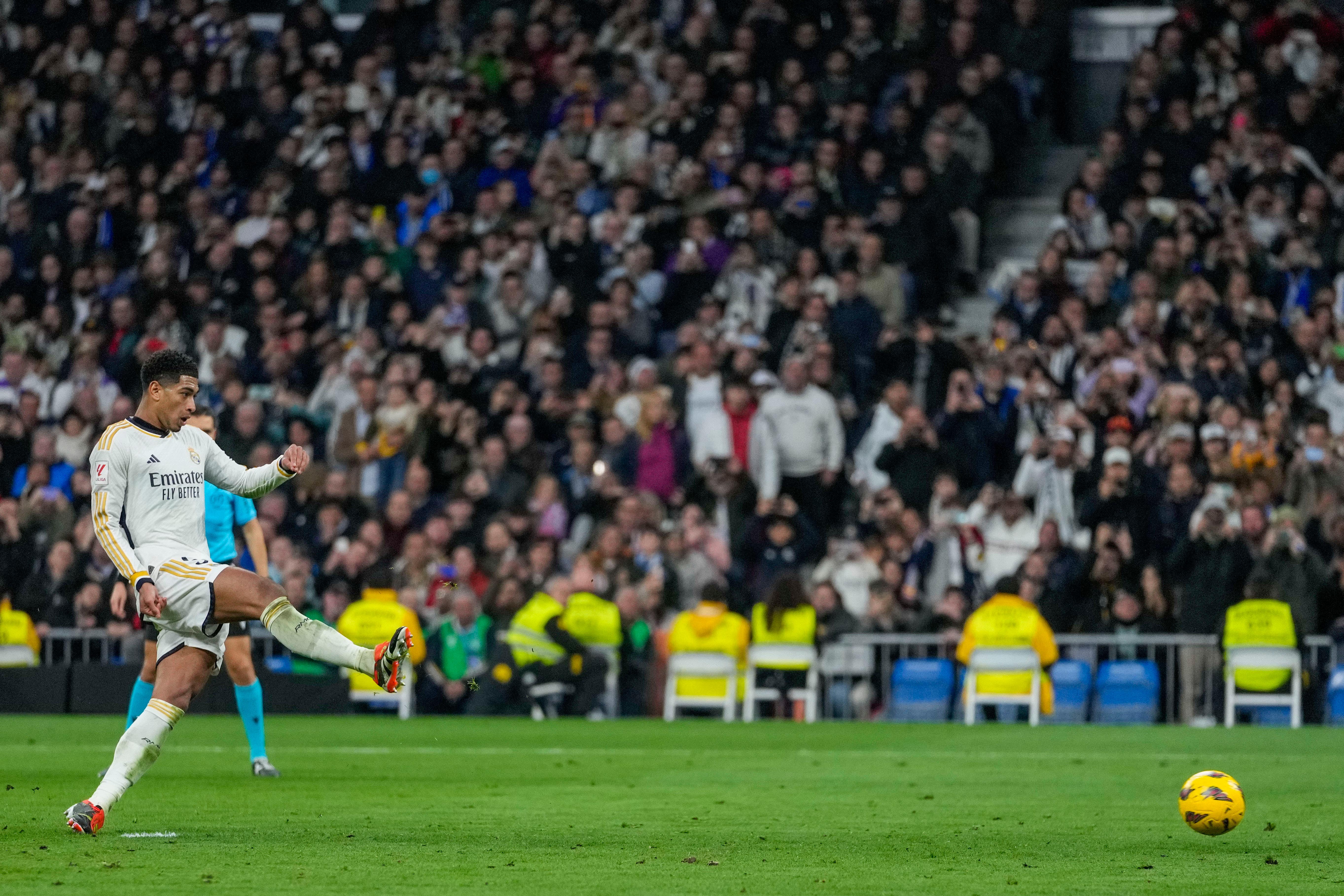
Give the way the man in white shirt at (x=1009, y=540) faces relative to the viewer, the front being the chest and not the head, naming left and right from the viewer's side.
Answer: facing the viewer

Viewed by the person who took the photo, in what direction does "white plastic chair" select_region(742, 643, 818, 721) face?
facing away from the viewer

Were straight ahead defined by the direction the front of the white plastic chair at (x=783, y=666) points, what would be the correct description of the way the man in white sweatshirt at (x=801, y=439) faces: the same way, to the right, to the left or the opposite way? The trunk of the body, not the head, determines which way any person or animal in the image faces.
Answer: the opposite way

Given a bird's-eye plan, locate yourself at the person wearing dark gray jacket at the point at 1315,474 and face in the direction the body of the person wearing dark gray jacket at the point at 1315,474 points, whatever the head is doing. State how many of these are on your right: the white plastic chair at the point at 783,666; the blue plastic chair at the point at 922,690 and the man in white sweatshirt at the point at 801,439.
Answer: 3

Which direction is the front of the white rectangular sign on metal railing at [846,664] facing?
toward the camera

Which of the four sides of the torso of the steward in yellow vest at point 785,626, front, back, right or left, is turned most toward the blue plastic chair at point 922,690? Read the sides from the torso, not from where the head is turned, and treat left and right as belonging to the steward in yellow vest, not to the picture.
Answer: right

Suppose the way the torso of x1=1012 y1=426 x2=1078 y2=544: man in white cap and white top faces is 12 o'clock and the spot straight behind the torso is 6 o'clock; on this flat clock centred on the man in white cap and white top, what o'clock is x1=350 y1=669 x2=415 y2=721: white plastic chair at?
The white plastic chair is roughly at 3 o'clock from the man in white cap and white top.

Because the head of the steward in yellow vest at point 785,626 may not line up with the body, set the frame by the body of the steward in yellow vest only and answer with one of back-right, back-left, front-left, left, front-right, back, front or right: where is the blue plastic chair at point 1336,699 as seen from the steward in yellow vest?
right

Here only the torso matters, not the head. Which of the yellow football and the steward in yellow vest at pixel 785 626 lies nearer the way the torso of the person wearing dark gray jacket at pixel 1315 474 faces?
the yellow football

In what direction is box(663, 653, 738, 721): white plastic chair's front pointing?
away from the camera

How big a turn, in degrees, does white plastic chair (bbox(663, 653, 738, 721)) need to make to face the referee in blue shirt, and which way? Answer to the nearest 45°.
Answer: approximately 180°

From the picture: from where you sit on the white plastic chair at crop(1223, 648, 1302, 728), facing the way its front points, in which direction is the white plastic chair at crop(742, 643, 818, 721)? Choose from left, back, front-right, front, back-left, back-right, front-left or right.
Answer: left

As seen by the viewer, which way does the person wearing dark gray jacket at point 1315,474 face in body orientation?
toward the camera

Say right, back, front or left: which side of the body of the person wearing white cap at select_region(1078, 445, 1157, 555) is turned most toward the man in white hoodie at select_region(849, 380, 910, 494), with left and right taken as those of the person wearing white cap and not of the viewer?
right

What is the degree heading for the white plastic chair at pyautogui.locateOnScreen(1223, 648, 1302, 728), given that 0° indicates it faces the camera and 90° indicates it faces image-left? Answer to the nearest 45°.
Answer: approximately 180°

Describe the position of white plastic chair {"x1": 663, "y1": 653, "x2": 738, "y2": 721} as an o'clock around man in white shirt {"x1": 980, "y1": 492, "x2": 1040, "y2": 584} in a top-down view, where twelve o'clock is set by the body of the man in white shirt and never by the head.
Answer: The white plastic chair is roughly at 1 o'clock from the man in white shirt.

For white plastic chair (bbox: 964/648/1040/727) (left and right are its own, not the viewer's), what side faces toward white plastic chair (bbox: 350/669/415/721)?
left
